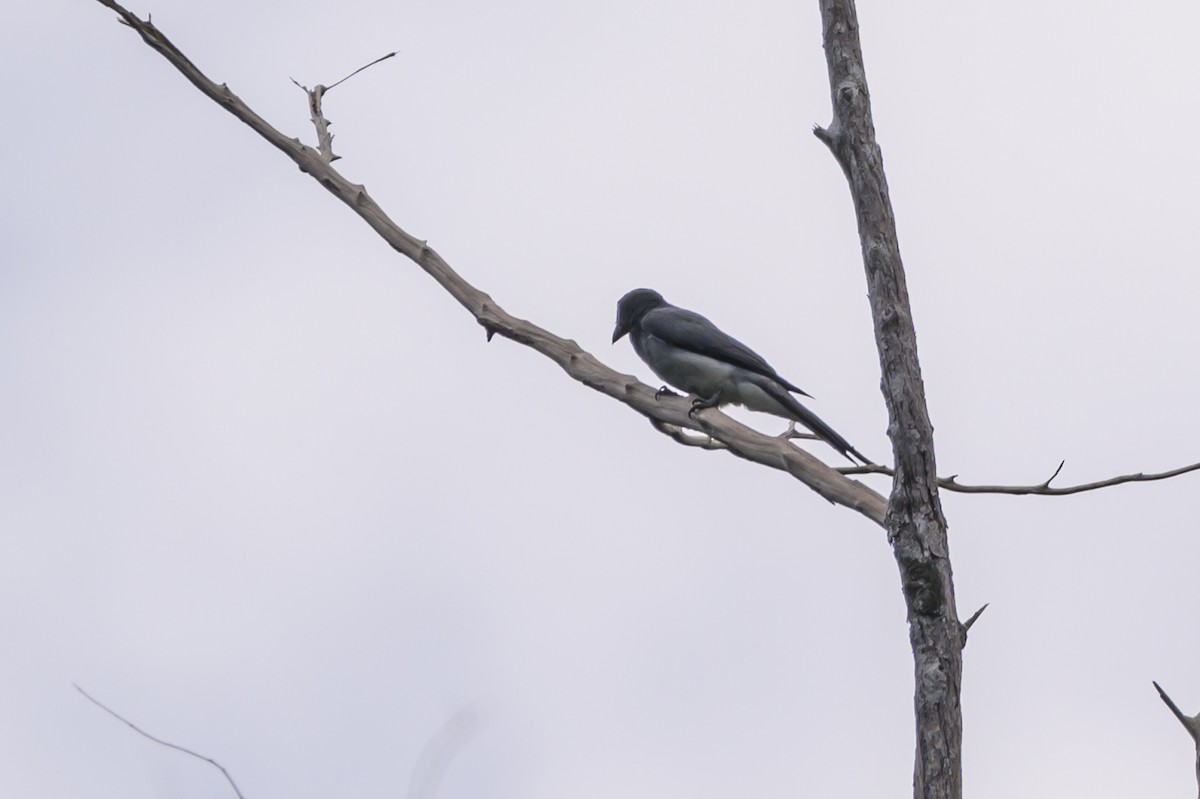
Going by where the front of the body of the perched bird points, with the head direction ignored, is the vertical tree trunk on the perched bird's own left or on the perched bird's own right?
on the perched bird's own left

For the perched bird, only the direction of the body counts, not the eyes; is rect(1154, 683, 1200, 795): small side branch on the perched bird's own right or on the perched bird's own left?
on the perched bird's own left

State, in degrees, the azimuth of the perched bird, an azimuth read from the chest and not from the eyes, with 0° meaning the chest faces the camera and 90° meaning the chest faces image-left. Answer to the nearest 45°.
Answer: approximately 90°
